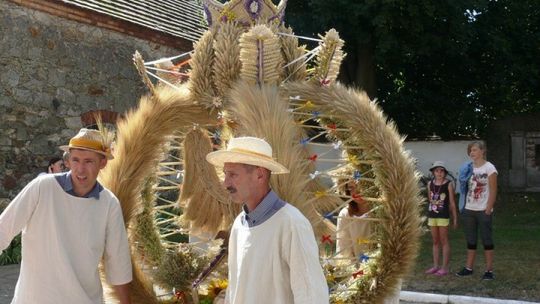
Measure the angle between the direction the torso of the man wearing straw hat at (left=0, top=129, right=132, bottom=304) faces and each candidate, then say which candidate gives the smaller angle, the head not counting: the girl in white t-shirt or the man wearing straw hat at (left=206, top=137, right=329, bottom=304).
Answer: the man wearing straw hat

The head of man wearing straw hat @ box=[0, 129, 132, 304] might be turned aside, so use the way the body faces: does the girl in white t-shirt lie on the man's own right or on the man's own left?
on the man's own left

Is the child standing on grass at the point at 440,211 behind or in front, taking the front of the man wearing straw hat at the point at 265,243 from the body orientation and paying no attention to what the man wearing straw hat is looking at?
behind

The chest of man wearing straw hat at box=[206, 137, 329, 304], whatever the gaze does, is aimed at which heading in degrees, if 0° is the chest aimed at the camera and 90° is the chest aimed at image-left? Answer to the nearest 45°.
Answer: approximately 45°

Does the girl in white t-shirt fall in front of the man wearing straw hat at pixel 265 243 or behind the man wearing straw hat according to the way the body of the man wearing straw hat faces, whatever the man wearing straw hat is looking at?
behind

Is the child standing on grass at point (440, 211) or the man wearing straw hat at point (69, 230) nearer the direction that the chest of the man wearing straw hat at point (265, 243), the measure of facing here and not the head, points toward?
the man wearing straw hat

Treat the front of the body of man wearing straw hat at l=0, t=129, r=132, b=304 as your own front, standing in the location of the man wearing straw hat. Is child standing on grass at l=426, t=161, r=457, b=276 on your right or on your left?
on your left
